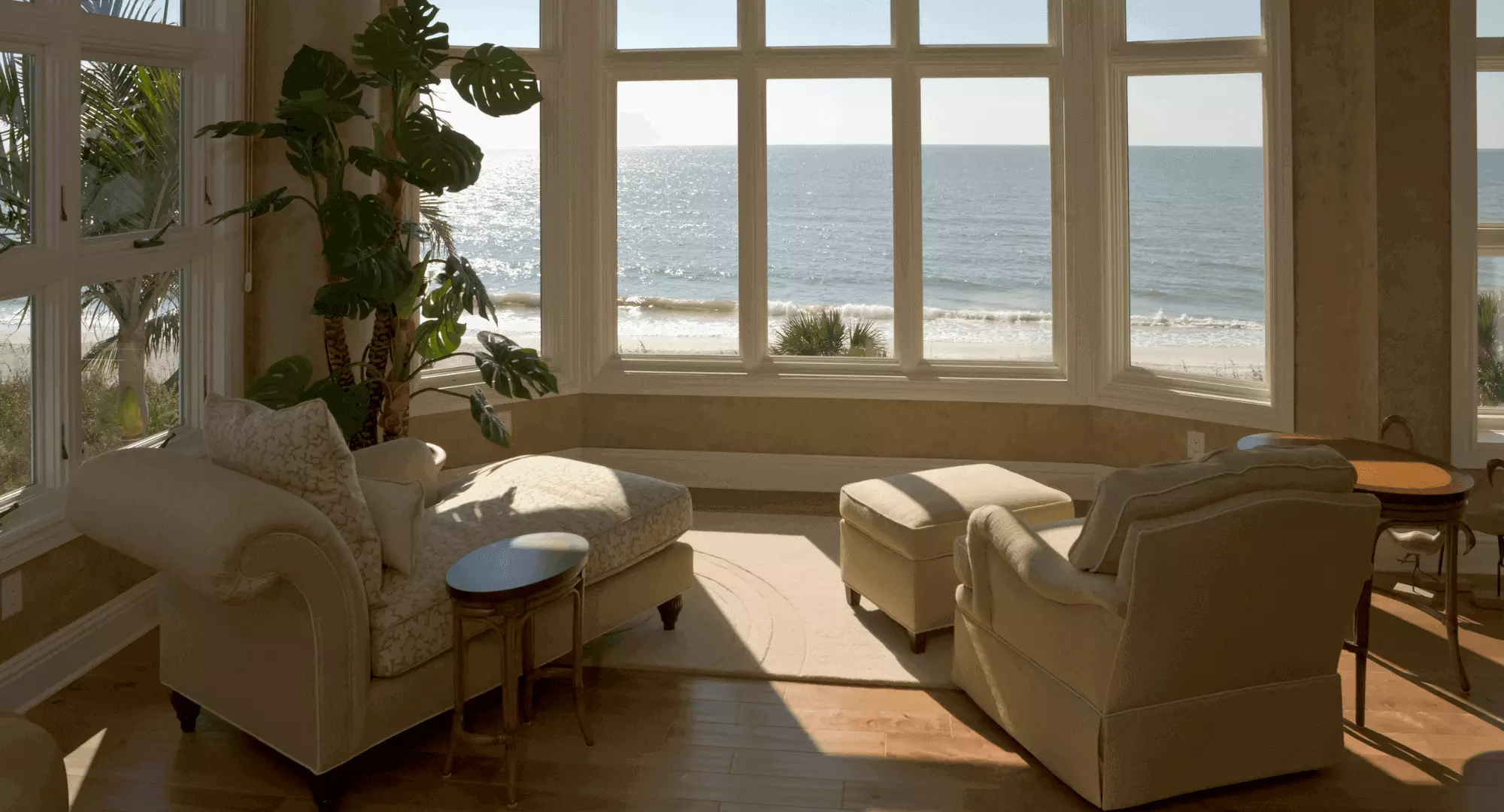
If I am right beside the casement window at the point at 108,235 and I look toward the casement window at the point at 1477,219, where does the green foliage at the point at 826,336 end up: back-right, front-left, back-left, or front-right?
front-left

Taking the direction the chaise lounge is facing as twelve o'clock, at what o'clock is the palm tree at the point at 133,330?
The palm tree is roughly at 10 o'clock from the chaise lounge.

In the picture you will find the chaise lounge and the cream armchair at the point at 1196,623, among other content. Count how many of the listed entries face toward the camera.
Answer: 0

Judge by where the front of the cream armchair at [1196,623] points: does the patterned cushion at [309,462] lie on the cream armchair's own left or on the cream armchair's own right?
on the cream armchair's own left

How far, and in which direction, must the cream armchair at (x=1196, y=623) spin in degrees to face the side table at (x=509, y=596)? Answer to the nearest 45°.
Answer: approximately 45° to its left

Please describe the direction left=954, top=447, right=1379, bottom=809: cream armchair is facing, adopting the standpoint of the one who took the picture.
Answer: facing away from the viewer and to the left of the viewer

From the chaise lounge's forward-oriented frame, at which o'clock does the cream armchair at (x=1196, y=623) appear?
The cream armchair is roughly at 2 o'clock from the chaise lounge.

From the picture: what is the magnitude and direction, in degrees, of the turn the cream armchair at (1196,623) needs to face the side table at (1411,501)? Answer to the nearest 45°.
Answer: approximately 90° to its right

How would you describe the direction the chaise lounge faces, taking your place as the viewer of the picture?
facing away from the viewer and to the right of the viewer
